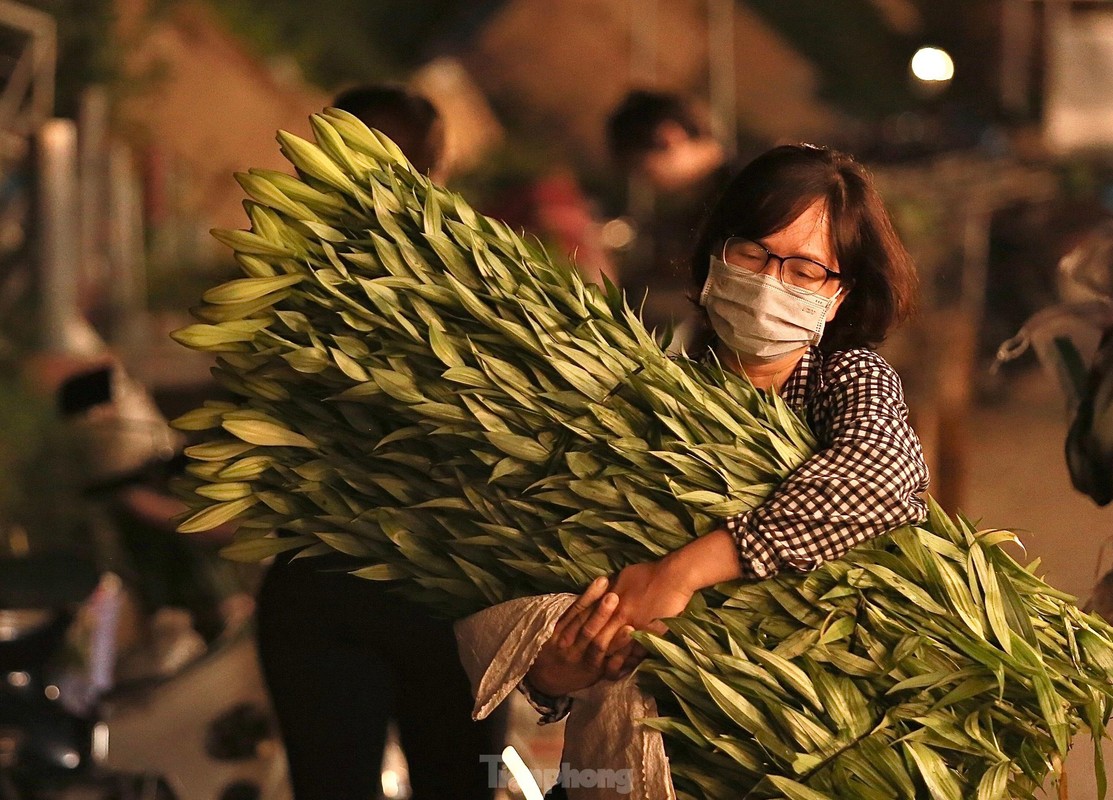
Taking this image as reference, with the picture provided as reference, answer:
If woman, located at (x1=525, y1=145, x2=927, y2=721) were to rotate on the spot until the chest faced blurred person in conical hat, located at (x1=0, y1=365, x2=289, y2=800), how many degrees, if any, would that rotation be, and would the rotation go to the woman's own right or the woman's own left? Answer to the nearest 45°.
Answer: approximately 90° to the woman's own right

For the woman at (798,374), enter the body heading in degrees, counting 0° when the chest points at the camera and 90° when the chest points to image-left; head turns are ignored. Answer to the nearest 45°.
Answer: approximately 45°
